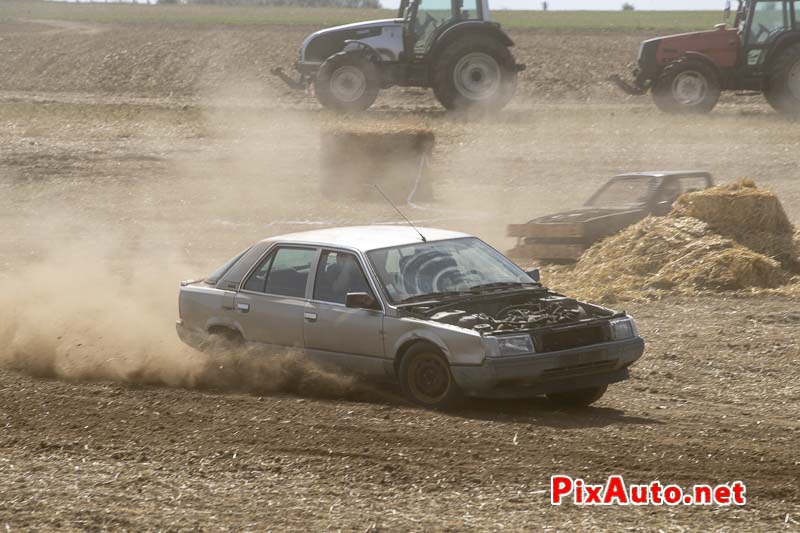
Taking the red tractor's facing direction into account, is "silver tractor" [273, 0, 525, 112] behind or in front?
in front

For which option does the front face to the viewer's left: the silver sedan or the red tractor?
the red tractor

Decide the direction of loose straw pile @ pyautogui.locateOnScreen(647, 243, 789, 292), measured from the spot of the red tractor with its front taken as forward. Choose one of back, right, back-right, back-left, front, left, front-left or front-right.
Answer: left

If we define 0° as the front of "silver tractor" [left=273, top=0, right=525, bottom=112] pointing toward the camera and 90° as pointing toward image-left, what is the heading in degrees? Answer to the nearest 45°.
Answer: approximately 90°

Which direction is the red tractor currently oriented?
to the viewer's left

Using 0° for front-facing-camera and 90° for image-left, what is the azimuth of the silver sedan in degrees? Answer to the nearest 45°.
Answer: approximately 315°

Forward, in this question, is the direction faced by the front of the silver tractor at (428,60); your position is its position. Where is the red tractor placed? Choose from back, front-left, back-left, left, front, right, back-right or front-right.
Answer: back

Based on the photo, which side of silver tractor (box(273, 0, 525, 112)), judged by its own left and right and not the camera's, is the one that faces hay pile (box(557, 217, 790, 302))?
left

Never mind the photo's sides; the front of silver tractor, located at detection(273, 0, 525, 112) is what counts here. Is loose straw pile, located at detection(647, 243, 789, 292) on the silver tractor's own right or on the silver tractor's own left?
on the silver tractor's own left

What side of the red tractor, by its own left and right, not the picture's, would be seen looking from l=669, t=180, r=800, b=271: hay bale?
left

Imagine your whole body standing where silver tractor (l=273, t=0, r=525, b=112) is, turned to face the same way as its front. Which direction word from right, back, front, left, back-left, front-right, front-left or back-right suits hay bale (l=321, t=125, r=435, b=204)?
left

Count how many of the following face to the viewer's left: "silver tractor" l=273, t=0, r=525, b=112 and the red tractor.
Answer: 2
